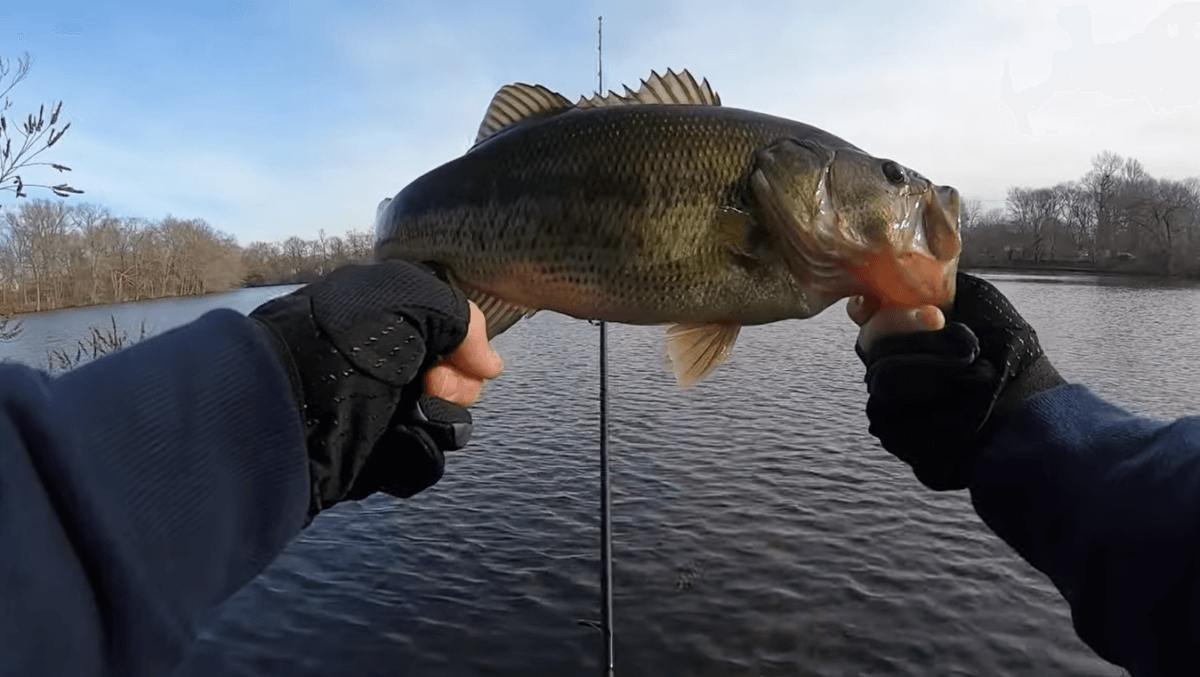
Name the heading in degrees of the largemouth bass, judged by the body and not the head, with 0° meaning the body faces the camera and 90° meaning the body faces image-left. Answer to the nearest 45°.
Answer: approximately 270°
